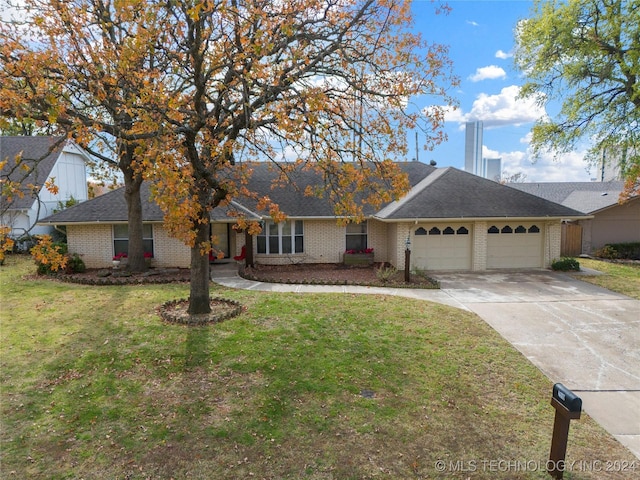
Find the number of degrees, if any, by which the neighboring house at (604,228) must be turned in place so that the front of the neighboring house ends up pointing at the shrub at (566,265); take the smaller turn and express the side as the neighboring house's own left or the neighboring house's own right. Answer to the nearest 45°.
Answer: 0° — it already faces it

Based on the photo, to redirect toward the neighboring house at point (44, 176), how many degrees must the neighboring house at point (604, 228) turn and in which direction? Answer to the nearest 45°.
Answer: approximately 45° to its right

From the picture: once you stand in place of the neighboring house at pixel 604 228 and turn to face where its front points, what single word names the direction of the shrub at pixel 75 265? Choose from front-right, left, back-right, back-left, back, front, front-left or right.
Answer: front-right

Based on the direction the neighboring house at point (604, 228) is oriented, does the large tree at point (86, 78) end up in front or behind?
in front

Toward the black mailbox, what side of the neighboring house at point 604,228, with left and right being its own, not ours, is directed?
front

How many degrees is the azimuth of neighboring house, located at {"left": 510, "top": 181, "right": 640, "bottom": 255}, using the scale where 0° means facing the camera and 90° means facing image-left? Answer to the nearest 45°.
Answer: approximately 0°

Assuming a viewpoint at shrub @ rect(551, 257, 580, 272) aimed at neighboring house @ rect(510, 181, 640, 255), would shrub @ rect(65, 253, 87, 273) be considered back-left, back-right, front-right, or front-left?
back-left
